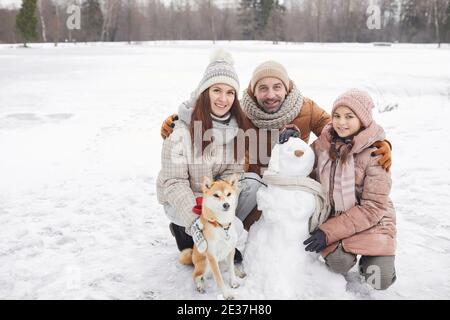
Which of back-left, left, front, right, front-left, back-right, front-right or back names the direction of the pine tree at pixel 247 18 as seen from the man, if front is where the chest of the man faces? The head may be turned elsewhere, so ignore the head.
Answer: back

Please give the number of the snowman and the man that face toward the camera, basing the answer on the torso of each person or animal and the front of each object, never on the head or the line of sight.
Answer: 2

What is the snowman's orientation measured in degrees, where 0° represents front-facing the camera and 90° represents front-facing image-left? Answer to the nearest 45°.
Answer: approximately 0°

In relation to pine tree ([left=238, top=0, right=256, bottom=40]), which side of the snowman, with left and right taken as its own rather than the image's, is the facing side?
back

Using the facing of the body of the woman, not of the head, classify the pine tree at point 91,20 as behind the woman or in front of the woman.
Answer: behind

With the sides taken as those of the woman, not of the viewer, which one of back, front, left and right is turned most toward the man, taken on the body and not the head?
left
